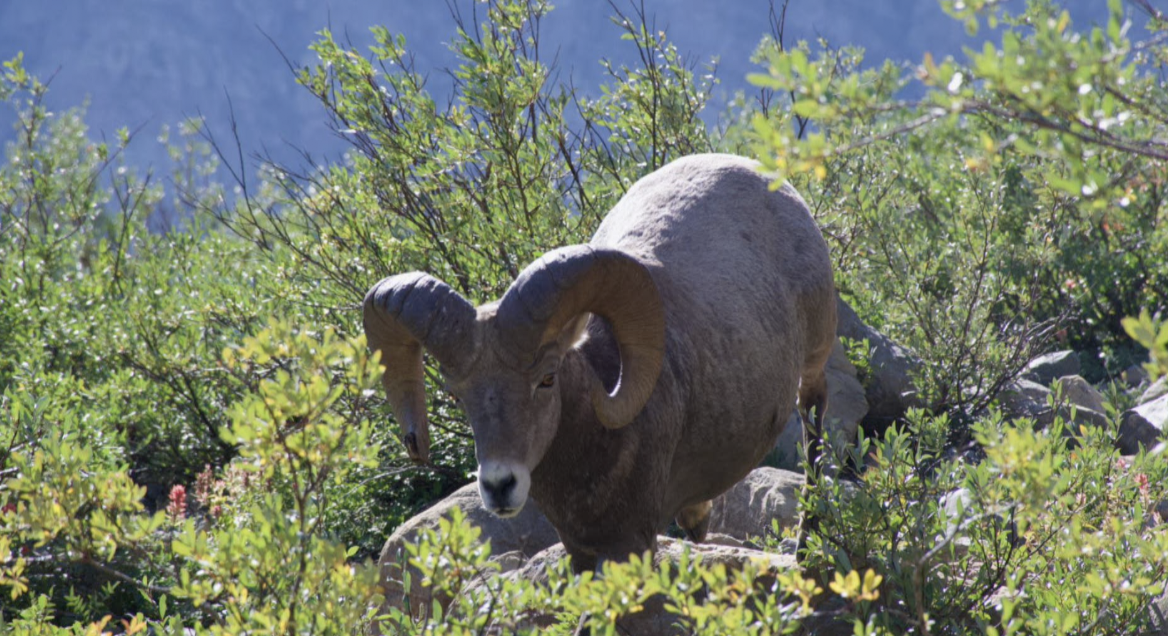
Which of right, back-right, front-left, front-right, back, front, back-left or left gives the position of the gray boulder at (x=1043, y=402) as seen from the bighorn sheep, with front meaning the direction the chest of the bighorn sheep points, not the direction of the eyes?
back

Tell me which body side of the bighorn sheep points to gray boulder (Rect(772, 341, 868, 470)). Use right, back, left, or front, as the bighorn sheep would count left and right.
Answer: back

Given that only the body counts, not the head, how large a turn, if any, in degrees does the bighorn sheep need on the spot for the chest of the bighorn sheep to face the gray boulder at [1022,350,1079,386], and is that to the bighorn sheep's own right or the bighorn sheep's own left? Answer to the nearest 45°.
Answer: approximately 180°

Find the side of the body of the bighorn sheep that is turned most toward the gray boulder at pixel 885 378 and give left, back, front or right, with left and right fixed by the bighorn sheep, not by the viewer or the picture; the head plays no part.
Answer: back

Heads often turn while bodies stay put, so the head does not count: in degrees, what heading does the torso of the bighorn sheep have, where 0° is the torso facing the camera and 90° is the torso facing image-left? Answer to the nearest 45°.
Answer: approximately 45°

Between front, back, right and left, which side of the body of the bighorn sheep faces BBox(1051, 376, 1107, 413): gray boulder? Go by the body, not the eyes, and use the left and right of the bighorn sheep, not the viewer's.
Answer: back

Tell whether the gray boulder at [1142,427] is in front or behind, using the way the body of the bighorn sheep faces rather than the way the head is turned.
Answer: behind
